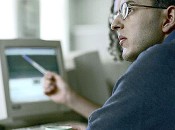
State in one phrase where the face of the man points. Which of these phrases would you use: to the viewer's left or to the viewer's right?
to the viewer's left

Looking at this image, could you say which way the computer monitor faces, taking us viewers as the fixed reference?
facing the viewer and to the right of the viewer

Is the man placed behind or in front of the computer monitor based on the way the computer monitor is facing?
in front
